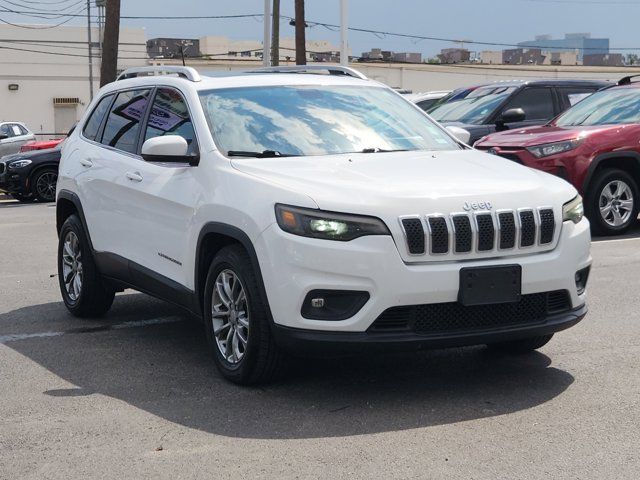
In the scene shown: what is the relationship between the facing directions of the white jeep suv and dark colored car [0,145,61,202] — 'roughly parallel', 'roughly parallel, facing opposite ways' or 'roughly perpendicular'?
roughly perpendicular

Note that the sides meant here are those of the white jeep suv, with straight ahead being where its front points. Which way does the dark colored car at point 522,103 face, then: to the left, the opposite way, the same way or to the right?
to the right

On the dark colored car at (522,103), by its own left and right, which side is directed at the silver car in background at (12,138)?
right

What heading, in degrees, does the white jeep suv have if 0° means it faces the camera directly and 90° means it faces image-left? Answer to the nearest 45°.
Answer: approximately 315°

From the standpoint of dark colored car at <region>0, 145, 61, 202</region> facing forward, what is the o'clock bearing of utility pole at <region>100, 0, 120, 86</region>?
The utility pole is roughly at 5 o'clock from the dark colored car.

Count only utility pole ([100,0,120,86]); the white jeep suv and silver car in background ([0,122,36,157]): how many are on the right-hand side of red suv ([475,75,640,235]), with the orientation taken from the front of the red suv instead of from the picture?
2

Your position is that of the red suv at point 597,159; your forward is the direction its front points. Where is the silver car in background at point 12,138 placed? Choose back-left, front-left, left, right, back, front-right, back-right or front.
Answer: right

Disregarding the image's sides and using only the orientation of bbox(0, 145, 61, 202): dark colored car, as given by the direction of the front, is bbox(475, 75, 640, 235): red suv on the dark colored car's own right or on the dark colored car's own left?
on the dark colored car's own left

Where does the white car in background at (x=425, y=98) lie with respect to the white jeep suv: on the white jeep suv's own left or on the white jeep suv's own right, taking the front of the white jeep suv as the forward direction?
on the white jeep suv's own left

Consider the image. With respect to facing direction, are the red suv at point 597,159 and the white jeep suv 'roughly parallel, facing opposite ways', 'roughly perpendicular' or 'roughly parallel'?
roughly perpendicular
